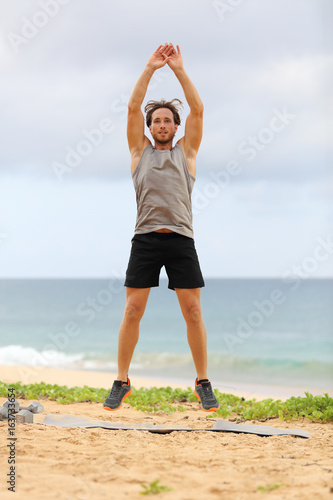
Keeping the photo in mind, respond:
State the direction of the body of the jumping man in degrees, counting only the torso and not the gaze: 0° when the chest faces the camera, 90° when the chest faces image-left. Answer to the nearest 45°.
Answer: approximately 0°
